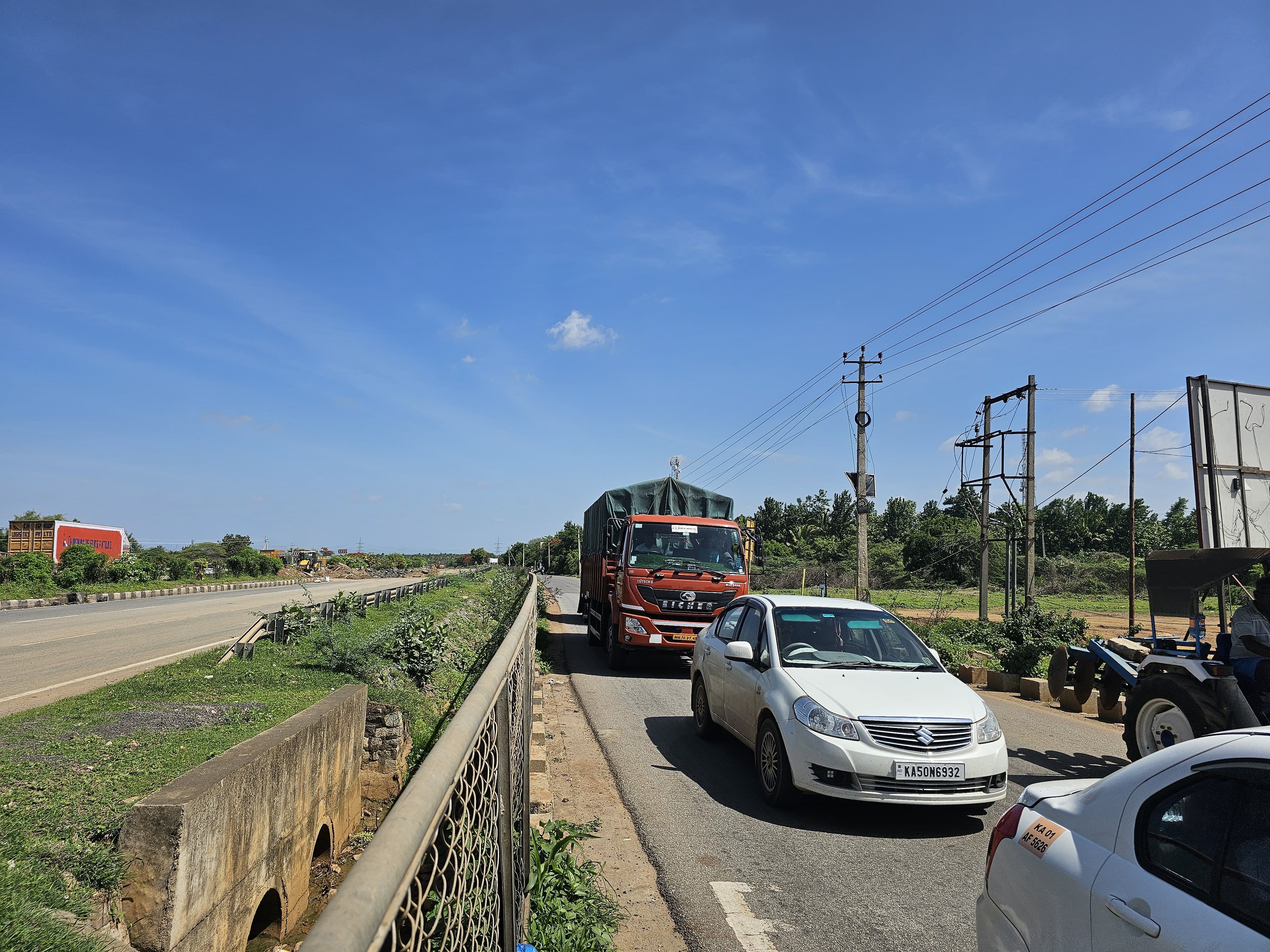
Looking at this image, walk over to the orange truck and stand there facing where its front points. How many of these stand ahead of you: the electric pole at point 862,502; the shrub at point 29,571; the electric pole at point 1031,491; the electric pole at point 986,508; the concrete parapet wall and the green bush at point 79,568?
1

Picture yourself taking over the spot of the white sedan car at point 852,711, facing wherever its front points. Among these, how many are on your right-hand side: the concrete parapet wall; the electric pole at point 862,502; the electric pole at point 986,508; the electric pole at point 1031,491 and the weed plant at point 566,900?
2

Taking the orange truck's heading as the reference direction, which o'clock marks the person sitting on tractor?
The person sitting on tractor is roughly at 11 o'clock from the orange truck.

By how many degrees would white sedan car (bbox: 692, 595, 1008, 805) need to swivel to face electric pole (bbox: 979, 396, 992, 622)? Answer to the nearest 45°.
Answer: approximately 135° to its left

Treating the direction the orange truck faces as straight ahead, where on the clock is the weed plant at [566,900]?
The weed plant is roughly at 12 o'clock from the orange truck.

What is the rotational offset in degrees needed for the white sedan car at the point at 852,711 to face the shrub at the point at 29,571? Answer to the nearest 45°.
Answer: approximately 180°

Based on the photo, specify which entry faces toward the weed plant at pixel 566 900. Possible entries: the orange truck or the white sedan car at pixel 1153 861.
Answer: the orange truck

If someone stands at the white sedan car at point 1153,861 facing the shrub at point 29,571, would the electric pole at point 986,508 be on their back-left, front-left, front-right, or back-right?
front-right

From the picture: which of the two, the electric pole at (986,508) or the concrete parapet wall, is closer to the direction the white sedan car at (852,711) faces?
the concrete parapet wall

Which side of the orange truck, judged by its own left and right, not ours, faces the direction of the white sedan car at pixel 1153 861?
front

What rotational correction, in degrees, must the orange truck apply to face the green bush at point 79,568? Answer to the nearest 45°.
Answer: approximately 135° to its right

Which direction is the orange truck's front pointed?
toward the camera
